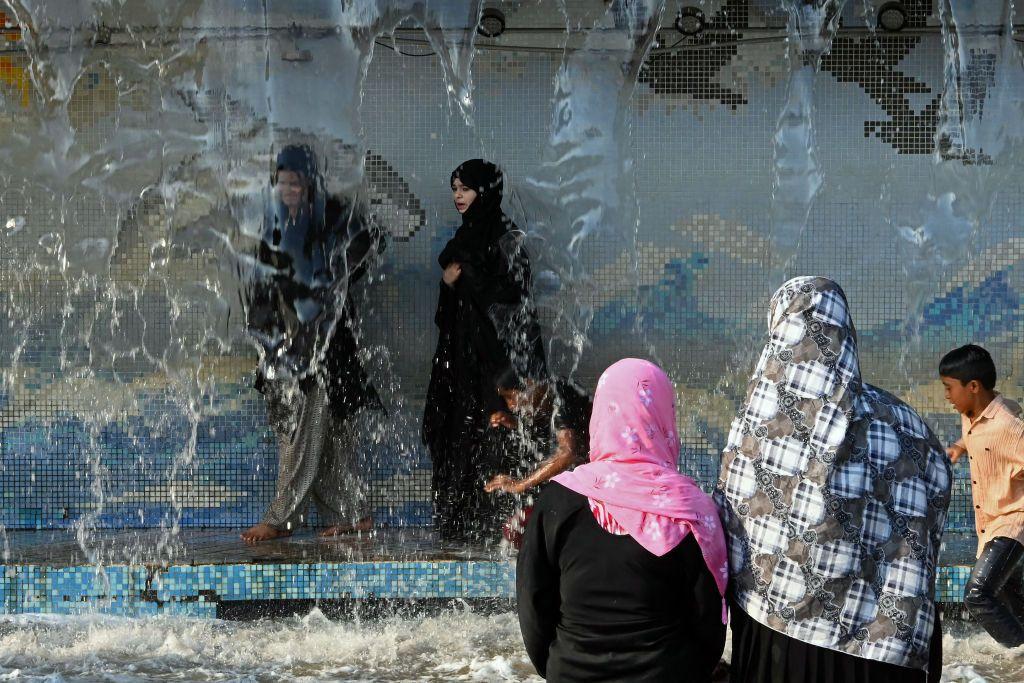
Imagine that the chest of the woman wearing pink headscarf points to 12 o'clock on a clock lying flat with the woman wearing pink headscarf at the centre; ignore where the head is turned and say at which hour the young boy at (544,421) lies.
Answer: The young boy is roughly at 12 o'clock from the woman wearing pink headscarf.

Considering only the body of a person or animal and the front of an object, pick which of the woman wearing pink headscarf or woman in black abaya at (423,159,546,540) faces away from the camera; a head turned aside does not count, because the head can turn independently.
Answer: the woman wearing pink headscarf

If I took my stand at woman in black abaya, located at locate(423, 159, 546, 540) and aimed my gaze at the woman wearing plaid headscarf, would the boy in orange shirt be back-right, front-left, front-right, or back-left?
front-left

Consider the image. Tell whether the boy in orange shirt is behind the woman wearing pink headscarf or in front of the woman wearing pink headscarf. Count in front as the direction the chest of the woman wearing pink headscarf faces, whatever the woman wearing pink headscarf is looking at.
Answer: in front

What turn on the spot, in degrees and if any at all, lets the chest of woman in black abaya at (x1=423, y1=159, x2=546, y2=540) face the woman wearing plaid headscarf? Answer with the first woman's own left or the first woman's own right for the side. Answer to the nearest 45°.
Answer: approximately 45° to the first woman's own left

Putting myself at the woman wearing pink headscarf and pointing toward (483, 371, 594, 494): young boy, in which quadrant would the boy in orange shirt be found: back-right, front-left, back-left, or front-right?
front-right

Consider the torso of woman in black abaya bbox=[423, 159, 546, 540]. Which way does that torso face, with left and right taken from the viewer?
facing the viewer and to the left of the viewer

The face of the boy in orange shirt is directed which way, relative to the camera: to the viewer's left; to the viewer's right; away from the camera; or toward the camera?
to the viewer's left

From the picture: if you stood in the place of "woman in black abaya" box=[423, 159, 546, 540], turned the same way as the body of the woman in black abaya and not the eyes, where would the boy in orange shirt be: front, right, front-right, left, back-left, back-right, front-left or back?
left

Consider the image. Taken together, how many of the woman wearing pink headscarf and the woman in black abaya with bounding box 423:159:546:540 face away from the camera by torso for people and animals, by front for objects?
1

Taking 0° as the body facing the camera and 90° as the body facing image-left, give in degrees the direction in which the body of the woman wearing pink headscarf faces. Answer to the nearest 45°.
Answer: approximately 180°

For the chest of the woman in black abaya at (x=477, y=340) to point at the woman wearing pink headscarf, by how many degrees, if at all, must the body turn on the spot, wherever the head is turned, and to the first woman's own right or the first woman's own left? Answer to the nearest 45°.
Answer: approximately 45° to the first woman's own left

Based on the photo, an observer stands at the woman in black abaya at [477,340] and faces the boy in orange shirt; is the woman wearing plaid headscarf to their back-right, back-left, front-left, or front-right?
front-right
